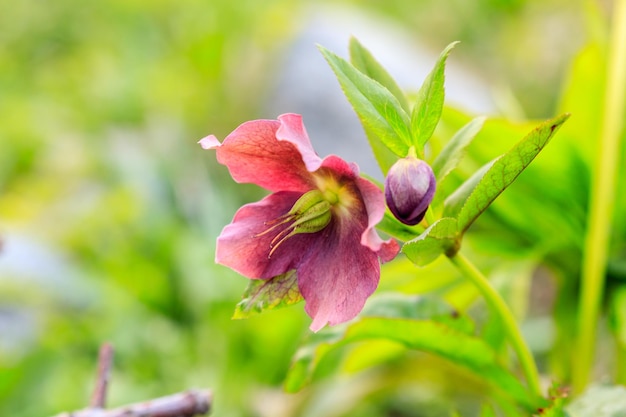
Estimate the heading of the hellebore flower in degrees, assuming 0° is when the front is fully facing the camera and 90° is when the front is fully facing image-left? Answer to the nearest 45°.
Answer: approximately 45°
